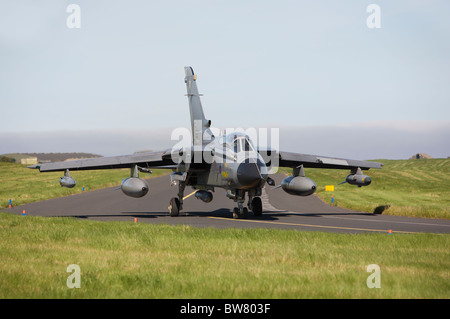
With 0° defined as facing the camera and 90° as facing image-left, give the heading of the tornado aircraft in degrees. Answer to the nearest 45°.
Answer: approximately 0°
